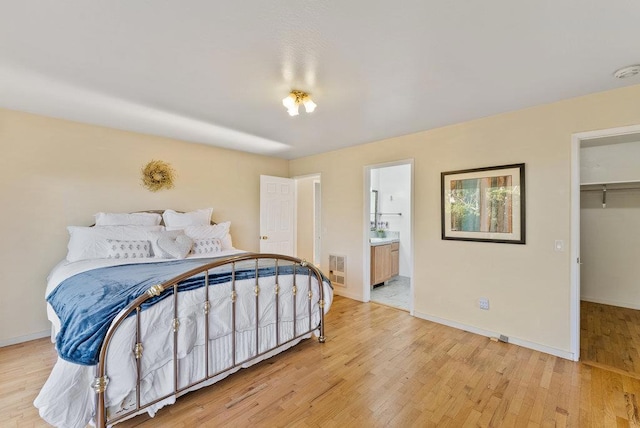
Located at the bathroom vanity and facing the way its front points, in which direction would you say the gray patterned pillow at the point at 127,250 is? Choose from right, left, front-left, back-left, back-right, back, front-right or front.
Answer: right

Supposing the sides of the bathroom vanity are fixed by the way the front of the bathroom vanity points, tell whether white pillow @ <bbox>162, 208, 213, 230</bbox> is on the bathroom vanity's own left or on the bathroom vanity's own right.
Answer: on the bathroom vanity's own right

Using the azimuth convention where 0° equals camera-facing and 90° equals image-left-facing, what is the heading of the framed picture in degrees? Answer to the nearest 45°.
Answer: approximately 45°

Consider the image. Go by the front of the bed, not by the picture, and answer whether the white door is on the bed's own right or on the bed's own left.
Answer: on the bed's own left

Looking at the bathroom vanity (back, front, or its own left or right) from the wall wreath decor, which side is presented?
right

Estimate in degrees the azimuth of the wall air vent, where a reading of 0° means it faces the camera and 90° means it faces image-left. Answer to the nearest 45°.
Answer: approximately 45°
